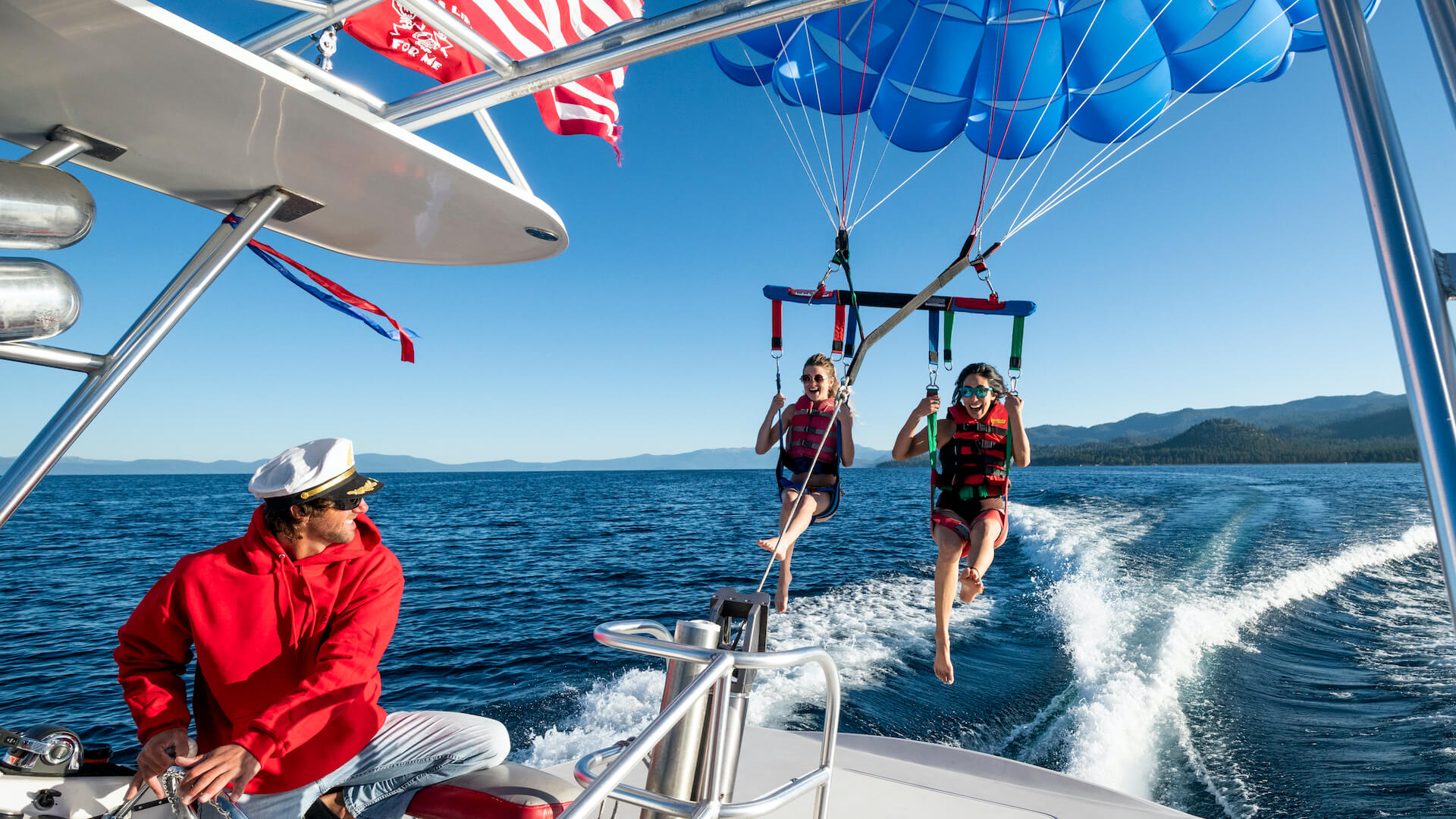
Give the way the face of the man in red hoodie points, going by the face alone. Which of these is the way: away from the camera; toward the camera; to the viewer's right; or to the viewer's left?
to the viewer's right

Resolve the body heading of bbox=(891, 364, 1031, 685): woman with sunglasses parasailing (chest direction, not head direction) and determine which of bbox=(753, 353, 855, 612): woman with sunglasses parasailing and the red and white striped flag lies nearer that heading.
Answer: the red and white striped flag

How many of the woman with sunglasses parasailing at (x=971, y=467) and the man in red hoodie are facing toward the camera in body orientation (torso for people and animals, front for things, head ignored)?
2

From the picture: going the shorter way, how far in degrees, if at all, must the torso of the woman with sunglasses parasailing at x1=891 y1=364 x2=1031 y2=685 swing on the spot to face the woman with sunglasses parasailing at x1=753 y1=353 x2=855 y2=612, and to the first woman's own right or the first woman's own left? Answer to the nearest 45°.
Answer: approximately 90° to the first woman's own right

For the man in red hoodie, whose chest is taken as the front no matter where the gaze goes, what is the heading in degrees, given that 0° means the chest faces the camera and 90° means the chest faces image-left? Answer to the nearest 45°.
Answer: approximately 0°

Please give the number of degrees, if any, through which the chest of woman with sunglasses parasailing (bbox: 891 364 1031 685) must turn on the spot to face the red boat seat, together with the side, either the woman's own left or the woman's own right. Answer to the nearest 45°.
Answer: approximately 45° to the woman's own right

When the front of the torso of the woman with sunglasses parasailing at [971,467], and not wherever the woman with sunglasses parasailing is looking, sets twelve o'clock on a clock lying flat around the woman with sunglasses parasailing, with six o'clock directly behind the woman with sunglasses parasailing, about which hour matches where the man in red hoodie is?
The man in red hoodie is roughly at 1 o'clock from the woman with sunglasses parasailing.

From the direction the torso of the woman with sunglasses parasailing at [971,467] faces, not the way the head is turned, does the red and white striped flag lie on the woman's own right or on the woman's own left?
on the woman's own right

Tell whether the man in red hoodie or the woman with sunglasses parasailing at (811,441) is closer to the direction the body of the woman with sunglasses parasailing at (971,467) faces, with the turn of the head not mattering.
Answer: the man in red hoodie
